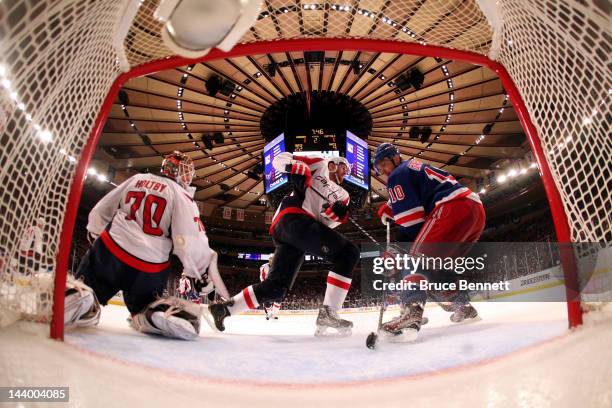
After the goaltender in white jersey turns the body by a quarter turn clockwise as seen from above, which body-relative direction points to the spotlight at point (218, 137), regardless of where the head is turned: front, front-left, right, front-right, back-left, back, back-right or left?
back-left

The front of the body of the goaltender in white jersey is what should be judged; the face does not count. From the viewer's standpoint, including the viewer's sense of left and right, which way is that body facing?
facing away from the viewer and to the right of the viewer

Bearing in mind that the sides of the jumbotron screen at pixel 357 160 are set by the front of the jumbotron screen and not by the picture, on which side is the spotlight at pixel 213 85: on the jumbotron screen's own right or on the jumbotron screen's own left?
on the jumbotron screen's own right

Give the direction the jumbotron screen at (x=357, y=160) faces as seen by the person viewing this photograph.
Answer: facing the viewer and to the right of the viewer

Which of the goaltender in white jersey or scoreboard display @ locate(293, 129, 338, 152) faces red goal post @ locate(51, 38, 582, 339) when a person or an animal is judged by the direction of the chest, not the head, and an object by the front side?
the scoreboard display

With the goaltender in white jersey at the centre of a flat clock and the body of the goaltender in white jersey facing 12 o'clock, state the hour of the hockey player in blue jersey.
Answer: The hockey player in blue jersey is roughly at 2 o'clock from the goaltender in white jersey.

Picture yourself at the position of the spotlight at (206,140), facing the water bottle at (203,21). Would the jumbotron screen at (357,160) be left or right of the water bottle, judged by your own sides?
left

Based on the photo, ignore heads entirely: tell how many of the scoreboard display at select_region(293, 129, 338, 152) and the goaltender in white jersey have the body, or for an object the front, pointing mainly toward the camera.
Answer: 1

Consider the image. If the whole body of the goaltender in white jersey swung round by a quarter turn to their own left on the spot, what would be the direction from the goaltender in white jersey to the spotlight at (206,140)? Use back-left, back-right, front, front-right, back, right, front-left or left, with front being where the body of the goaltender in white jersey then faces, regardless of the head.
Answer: front-right

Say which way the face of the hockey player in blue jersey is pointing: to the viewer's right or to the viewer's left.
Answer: to the viewer's left

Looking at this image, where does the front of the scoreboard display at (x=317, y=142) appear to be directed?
toward the camera

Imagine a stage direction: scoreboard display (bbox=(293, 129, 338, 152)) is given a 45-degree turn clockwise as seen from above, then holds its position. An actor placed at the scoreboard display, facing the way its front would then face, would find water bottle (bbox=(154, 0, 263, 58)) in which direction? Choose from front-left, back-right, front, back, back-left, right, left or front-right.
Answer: front-left

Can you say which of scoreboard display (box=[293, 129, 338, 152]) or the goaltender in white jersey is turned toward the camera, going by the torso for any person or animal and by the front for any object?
the scoreboard display

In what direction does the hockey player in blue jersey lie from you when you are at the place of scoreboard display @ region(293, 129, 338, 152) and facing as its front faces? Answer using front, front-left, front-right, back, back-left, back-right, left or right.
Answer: front
